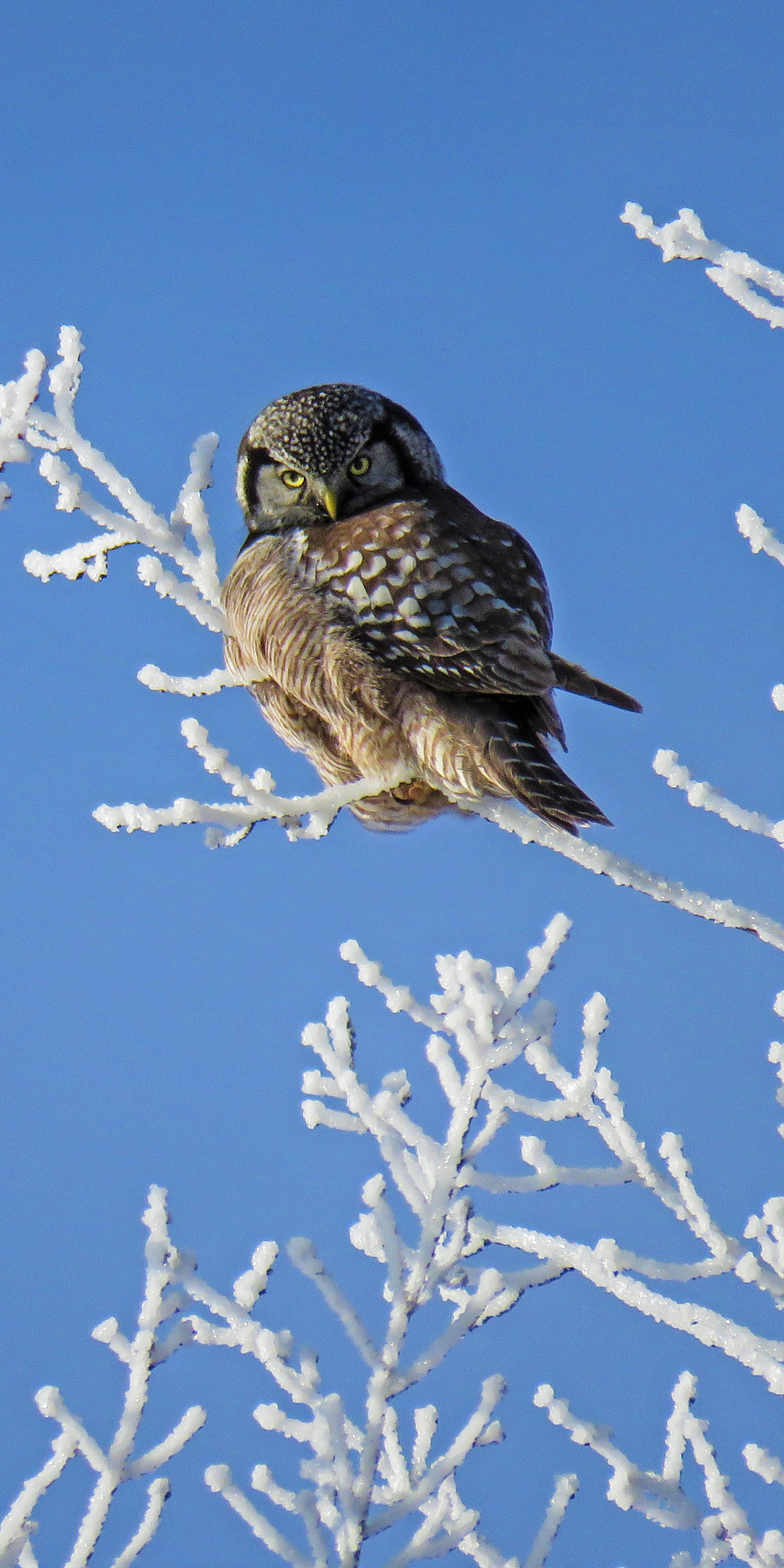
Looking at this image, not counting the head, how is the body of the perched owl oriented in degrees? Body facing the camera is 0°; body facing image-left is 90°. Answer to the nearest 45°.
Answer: approximately 90°
